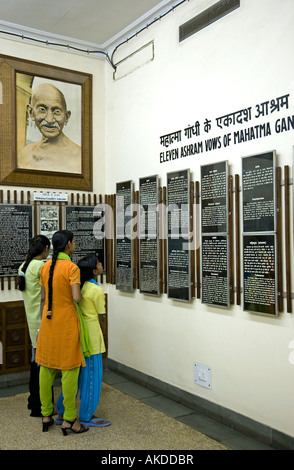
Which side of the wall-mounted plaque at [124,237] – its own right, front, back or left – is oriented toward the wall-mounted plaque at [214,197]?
left

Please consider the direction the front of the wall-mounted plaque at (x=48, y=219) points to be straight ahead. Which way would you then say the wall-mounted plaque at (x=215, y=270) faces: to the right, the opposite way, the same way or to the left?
to the right

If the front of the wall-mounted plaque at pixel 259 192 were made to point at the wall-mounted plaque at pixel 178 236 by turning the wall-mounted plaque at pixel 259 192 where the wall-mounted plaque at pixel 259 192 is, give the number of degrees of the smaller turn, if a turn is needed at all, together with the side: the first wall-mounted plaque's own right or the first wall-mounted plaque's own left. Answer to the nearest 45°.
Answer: approximately 90° to the first wall-mounted plaque's own right

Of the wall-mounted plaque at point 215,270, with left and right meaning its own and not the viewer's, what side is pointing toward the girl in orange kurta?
front

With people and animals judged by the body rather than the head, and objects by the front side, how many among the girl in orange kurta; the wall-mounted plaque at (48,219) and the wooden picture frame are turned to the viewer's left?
0

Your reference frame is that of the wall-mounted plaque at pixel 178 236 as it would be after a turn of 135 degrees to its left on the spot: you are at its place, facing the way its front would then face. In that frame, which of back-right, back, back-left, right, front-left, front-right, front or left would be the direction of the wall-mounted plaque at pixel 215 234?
front-right

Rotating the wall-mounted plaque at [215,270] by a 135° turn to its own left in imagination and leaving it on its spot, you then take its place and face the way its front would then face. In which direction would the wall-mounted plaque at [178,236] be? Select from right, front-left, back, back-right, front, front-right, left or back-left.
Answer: back-left

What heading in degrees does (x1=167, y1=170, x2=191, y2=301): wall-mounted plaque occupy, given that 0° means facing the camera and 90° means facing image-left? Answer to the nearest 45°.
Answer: approximately 45°

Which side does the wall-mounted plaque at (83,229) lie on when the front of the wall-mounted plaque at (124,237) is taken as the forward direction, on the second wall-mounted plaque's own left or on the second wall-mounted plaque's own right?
on the second wall-mounted plaque's own right

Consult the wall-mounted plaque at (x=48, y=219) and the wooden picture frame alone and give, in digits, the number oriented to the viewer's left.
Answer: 0

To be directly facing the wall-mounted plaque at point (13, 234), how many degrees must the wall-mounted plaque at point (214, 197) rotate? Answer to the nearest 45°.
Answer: approximately 45° to its right

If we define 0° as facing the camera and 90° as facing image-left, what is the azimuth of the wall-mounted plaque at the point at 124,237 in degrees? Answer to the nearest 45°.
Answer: approximately 45°

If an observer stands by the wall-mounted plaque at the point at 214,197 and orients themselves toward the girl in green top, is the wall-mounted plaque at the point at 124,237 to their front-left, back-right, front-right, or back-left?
front-right

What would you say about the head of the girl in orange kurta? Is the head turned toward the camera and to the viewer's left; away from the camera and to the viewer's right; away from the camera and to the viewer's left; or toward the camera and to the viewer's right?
away from the camera and to the viewer's right

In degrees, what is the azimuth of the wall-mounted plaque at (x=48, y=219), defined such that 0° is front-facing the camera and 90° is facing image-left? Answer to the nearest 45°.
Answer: approximately 315°
